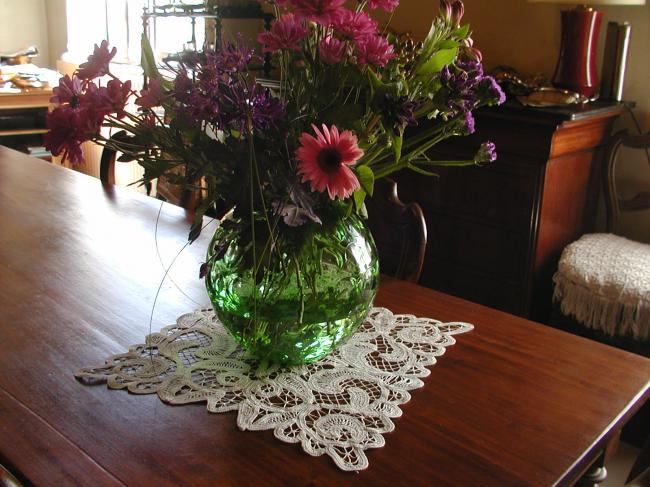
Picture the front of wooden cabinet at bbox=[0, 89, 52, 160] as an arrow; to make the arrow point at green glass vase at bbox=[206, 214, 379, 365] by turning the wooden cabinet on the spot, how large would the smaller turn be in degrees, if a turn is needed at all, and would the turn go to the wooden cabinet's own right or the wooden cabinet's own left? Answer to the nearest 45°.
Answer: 0° — it already faces it

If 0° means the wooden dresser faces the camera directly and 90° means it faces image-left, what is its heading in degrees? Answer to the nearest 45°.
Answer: approximately 45°

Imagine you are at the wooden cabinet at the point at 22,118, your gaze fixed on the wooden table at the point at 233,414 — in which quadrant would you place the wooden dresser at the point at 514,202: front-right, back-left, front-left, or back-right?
front-left

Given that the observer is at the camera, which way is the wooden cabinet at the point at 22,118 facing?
facing the viewer

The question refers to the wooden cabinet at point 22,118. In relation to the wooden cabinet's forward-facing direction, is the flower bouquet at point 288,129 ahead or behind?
ahead

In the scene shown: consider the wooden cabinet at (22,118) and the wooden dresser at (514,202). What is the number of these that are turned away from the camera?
0

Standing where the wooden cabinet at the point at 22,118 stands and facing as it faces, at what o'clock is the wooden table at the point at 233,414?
The wooden table is roughly at 12 o'clock from the wooden cabinet.

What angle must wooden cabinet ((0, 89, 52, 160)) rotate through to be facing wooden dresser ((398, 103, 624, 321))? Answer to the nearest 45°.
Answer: approximately 45° to its left

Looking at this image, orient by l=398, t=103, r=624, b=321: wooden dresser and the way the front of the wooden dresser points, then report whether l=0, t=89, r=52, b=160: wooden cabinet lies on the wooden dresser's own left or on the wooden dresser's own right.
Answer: on the wooden dresser's own right

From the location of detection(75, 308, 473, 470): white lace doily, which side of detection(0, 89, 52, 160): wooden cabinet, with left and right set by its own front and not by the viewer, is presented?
front

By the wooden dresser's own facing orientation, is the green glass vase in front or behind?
in front
